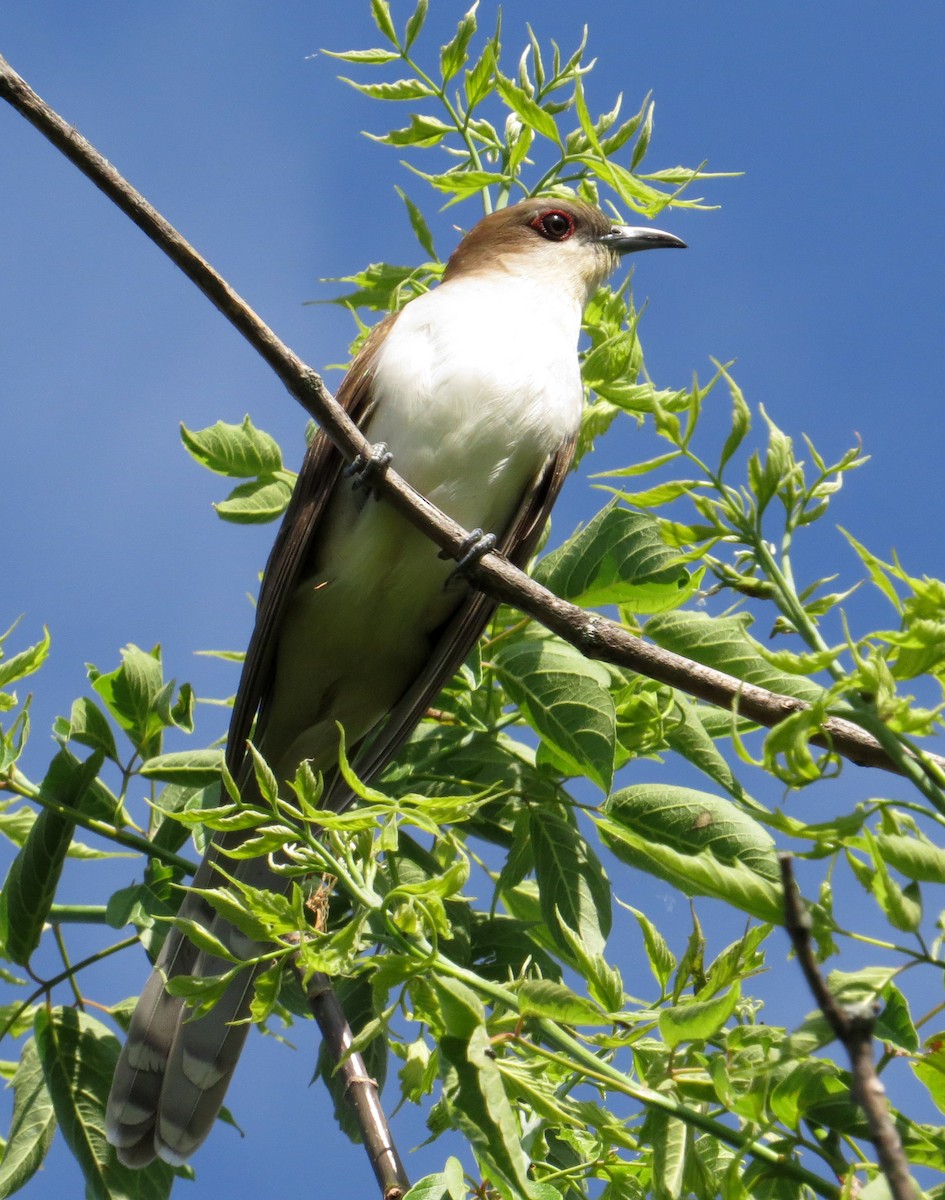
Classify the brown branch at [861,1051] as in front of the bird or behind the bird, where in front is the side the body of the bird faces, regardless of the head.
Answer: in front

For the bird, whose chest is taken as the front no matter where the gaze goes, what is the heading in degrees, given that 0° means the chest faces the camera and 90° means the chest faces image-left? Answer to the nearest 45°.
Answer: approximately 315°
